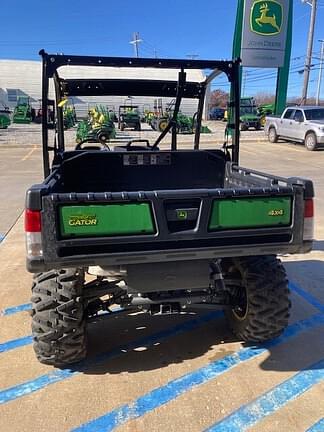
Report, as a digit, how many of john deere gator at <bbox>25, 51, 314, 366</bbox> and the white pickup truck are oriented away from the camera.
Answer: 1

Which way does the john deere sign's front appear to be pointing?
toward the camera

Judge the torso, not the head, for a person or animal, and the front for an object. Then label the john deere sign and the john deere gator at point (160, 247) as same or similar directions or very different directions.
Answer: very different directions

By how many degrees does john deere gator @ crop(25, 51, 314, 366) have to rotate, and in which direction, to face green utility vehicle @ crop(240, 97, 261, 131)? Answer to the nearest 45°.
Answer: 0° — it already faces it

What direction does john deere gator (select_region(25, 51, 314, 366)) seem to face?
away from the camera

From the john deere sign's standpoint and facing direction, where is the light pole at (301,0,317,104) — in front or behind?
behind

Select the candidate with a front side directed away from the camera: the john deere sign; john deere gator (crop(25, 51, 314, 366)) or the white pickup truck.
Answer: the john deere gator

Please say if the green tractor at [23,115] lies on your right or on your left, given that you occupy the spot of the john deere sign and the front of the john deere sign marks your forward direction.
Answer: on your right

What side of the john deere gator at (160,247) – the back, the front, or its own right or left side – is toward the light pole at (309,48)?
front

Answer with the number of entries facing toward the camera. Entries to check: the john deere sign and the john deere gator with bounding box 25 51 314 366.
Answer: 1

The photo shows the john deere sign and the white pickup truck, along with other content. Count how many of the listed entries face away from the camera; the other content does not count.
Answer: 0

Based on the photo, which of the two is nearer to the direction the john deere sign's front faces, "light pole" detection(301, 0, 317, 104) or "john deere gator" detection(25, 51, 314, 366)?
the john deere gator

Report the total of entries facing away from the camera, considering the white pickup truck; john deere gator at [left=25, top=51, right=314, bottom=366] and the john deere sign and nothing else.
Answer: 1

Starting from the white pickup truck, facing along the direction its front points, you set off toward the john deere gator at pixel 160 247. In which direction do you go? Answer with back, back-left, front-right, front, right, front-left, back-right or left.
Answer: front-right

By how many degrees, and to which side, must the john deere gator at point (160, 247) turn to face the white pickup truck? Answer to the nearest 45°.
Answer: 0° — it already faces it
